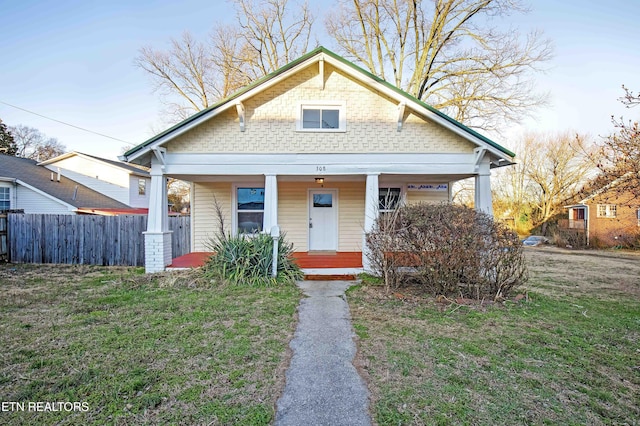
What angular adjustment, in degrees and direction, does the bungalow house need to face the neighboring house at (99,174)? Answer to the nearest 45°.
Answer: approximately 135° to its right

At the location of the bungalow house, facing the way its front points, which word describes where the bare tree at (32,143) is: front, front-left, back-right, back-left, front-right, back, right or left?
back-right

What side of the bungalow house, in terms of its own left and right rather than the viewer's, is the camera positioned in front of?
front

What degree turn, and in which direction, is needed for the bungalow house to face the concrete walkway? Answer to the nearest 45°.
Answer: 0° — it already faces it

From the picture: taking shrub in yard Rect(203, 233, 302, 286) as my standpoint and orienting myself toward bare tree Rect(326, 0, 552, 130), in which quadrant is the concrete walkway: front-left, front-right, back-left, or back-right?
back-right

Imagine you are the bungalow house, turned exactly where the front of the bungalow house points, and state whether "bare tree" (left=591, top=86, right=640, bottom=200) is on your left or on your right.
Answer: on your left
